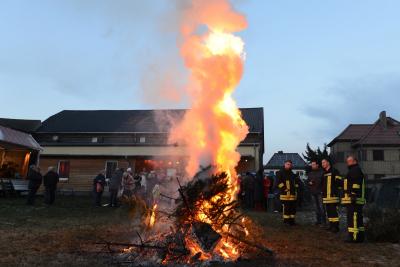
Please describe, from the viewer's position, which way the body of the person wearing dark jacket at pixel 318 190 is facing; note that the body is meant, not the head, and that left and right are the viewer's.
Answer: facing the viewer and to the left of the viewer

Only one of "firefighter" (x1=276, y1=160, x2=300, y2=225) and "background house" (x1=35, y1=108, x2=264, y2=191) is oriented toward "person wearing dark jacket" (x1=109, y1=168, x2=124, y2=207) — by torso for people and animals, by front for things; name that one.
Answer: the background house

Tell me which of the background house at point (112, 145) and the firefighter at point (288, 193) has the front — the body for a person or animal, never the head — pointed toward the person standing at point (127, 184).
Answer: the background house

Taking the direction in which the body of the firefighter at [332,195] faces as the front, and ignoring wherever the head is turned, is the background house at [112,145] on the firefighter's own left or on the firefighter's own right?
on the firefighter's own right

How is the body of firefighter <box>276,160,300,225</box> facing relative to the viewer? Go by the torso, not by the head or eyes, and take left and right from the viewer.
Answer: facing the viewer

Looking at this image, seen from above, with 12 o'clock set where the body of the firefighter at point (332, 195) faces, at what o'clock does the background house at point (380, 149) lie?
The background house is roughly at 5 o'clock from the firefighter.

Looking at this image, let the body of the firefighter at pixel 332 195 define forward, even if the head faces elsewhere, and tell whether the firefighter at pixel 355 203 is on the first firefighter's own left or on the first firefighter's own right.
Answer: on the first firefighter's own left

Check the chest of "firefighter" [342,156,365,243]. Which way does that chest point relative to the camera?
to the viewer's left
